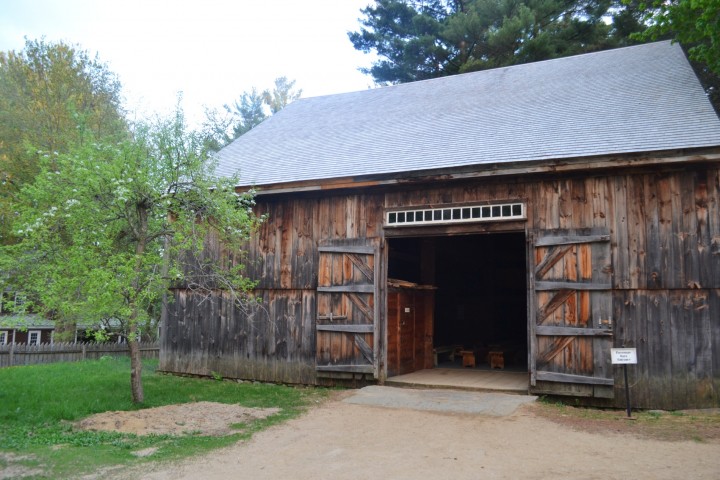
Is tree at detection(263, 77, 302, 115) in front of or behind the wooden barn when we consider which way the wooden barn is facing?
behind

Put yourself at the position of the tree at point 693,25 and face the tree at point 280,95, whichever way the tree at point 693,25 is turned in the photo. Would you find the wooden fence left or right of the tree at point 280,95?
left

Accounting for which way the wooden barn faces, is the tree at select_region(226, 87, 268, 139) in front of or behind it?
behind

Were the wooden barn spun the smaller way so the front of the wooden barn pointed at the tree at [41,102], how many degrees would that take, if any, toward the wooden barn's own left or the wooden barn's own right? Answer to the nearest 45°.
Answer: approximately 135° to the wooden barn's own right

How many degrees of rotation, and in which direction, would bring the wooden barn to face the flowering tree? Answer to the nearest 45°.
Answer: approximately 45° to its right

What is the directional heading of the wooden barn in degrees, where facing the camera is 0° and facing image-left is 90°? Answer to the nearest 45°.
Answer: approximately 0°

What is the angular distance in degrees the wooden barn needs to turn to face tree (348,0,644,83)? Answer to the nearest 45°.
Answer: approximately 180°

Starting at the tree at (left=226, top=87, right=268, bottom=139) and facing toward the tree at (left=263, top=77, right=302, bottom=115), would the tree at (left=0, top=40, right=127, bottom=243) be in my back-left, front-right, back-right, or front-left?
back-right
